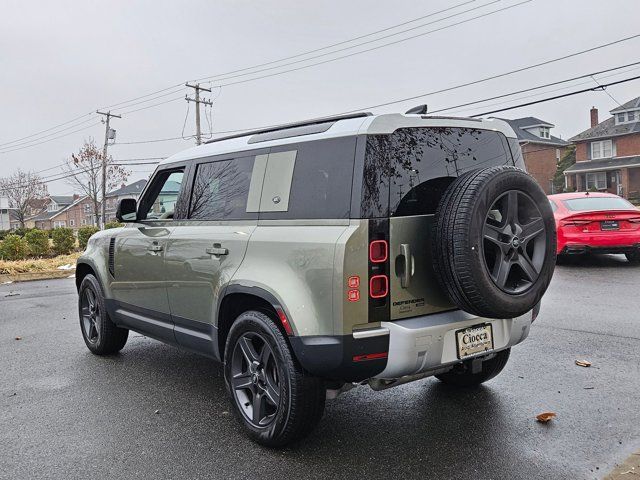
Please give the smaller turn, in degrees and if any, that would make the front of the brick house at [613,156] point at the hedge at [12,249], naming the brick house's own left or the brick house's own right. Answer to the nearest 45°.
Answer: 0° — it already faces it

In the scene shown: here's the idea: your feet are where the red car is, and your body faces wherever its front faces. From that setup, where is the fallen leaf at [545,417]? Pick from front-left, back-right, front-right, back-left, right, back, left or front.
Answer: back-left

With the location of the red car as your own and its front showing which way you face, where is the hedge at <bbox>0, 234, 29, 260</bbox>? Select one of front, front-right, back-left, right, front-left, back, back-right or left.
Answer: front-left

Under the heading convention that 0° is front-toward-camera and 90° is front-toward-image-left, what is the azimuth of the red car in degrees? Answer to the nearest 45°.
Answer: approximately 135°

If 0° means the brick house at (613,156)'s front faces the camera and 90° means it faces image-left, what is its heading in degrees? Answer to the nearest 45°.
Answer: approximately 45°

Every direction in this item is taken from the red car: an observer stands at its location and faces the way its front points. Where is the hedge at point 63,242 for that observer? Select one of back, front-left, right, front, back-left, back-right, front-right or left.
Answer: front-left
